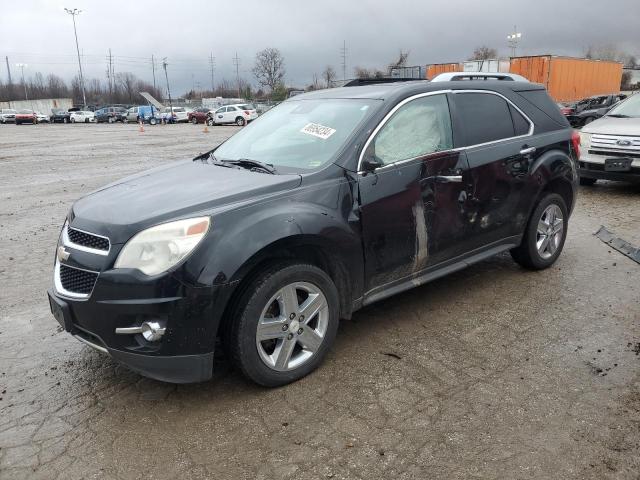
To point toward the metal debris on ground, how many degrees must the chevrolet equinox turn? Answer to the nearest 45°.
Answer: approximately 180°

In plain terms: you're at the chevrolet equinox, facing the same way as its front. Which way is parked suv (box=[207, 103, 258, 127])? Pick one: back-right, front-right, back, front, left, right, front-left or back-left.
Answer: back-right

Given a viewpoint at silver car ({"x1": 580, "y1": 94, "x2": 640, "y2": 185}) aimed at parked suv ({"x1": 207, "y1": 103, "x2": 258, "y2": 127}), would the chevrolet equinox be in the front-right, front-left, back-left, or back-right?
back-left

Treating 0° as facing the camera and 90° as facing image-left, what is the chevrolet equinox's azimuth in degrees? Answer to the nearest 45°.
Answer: approximately 45°

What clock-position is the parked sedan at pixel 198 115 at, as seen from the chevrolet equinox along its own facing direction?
The parked sedan is roughly at 4 o'clock from the chevrolet equinox.

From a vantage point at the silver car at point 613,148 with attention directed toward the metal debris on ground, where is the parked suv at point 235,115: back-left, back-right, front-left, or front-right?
back-right

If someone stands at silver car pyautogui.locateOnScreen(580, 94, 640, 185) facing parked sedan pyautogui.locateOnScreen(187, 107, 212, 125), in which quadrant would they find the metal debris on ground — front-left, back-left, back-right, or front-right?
back-left

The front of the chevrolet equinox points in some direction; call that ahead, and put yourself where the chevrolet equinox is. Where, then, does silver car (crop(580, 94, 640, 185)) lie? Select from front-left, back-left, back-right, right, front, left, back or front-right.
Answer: back
